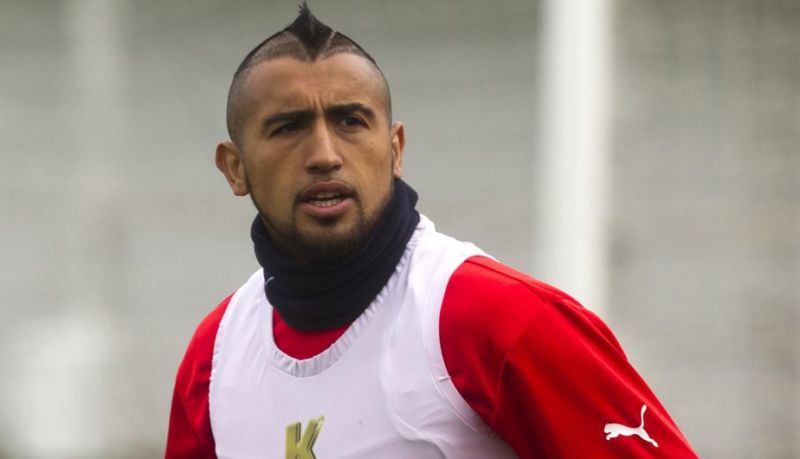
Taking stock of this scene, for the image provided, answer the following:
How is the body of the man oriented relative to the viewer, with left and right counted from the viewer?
facing the viewer and to the left of the viewer
